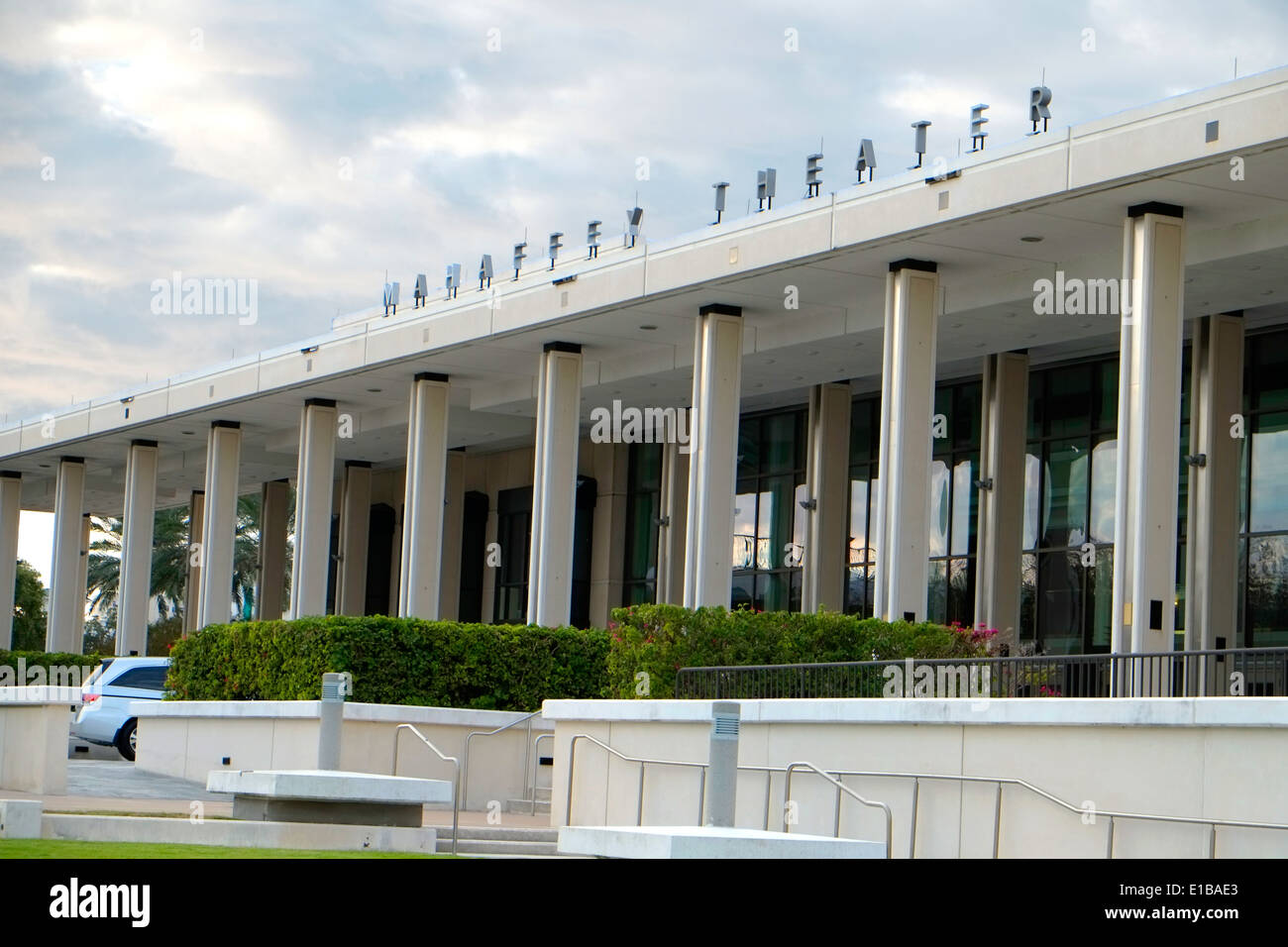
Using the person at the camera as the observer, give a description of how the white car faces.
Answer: facing away from the viewer and to the right of the viewer

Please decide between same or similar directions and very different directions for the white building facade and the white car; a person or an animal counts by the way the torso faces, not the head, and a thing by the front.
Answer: very different directions

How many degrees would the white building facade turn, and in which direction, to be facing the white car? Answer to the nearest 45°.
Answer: approximately 45° to its right

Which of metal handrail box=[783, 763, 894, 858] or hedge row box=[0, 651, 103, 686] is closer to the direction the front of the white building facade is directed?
the metal handrail

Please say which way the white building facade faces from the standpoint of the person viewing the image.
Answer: facing the viewer and to the left of the viewer

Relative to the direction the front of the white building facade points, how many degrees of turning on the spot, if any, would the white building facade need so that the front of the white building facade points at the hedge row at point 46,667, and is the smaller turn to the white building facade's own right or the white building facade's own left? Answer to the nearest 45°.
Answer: approximately 90° to the white building facade's own right
